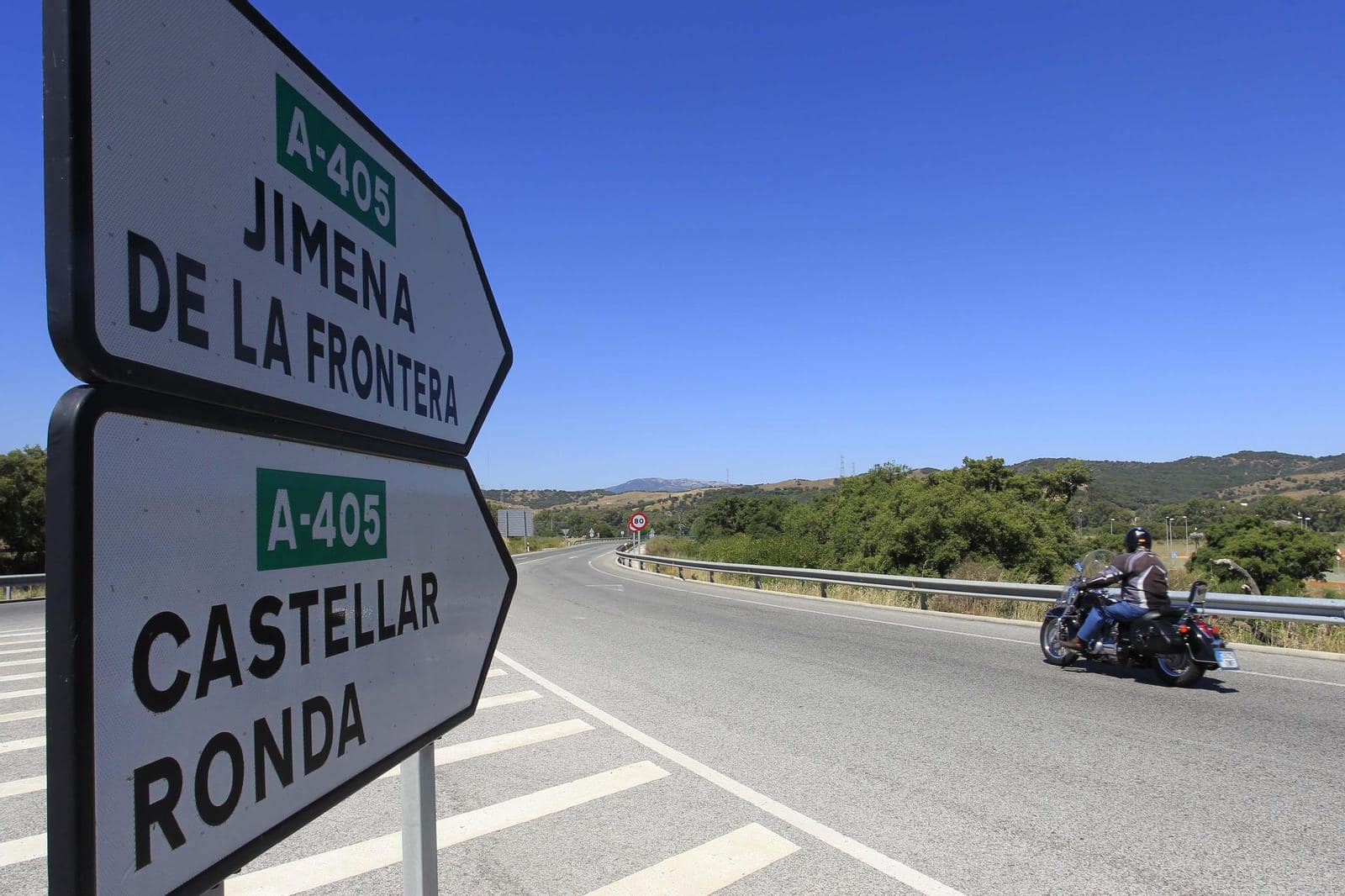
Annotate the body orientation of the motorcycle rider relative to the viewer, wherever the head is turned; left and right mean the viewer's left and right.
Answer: facing away from the viewer and to the left of the viewer

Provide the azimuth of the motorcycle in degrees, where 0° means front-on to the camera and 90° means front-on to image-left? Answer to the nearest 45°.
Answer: approximately 135°

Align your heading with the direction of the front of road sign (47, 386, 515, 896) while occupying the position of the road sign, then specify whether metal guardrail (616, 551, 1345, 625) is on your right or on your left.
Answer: on your left

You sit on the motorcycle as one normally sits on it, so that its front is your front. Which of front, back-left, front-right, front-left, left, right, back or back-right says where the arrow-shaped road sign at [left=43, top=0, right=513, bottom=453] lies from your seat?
back-left

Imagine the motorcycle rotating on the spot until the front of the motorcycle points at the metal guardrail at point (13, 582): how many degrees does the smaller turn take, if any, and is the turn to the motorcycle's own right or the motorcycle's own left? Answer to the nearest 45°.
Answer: approximately 45° to the motorcycle's own left
